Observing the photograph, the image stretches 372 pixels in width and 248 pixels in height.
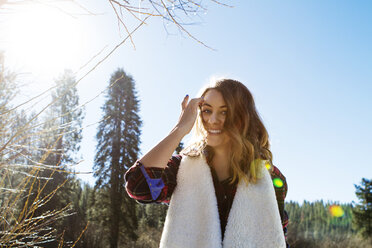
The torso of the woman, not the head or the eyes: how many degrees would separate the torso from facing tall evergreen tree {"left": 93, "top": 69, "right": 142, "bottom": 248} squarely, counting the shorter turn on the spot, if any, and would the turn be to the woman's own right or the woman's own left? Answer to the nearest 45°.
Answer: approximately 180°

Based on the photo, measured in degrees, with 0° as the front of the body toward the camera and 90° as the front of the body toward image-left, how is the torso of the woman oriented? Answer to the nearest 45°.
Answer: approximately 0°
